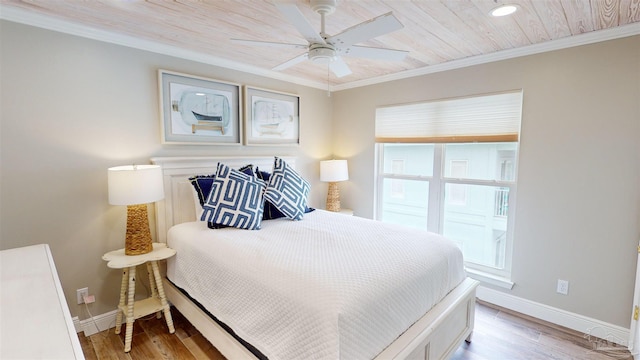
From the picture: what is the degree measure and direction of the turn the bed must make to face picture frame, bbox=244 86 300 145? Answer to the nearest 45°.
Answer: approximately 135° to its left

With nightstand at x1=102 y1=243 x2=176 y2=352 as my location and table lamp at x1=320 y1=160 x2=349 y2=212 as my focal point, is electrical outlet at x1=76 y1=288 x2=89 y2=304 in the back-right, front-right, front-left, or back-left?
back-left

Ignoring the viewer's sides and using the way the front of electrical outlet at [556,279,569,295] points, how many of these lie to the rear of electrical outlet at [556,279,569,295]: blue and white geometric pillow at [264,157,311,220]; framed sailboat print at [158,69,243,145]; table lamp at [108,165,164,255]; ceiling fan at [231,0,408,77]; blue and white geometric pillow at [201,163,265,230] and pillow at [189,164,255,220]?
0

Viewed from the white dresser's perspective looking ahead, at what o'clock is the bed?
The bed is roughly at 12 o'clock from the white dresser.

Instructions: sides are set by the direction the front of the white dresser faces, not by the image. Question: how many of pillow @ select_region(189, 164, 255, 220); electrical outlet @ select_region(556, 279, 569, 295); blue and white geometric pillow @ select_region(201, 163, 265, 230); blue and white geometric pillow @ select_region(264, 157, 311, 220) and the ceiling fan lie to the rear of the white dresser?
0

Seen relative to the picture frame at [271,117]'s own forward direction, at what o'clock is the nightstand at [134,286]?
The nightstand is roughly at 3 o'clock from the picture frame.

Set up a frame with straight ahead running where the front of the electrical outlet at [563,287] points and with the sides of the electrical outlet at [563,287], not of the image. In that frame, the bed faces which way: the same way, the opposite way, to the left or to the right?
to the left

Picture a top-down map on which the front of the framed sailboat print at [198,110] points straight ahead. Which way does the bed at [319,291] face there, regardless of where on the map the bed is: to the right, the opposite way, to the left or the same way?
the same way

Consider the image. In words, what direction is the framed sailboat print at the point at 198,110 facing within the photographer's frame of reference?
facing the viewer and to the right of the viewer

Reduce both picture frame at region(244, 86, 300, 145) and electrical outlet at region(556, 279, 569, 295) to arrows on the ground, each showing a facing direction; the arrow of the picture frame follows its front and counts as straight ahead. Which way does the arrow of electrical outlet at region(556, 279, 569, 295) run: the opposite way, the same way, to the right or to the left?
to the right

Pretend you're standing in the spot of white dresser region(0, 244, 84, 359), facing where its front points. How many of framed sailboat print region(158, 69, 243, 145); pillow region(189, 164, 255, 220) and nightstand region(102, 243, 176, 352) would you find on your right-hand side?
0

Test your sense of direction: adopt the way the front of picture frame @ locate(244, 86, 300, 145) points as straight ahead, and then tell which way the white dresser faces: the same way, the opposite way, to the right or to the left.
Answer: to the left

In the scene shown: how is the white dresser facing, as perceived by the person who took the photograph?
facing to the right of the viewer

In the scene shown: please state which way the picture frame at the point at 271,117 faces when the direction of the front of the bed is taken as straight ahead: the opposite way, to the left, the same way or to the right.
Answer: the same way

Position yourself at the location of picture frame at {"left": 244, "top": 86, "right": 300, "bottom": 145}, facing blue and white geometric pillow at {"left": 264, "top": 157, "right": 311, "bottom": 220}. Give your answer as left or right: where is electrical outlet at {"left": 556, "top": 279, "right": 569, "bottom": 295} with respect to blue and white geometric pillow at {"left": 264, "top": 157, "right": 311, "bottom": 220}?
left
